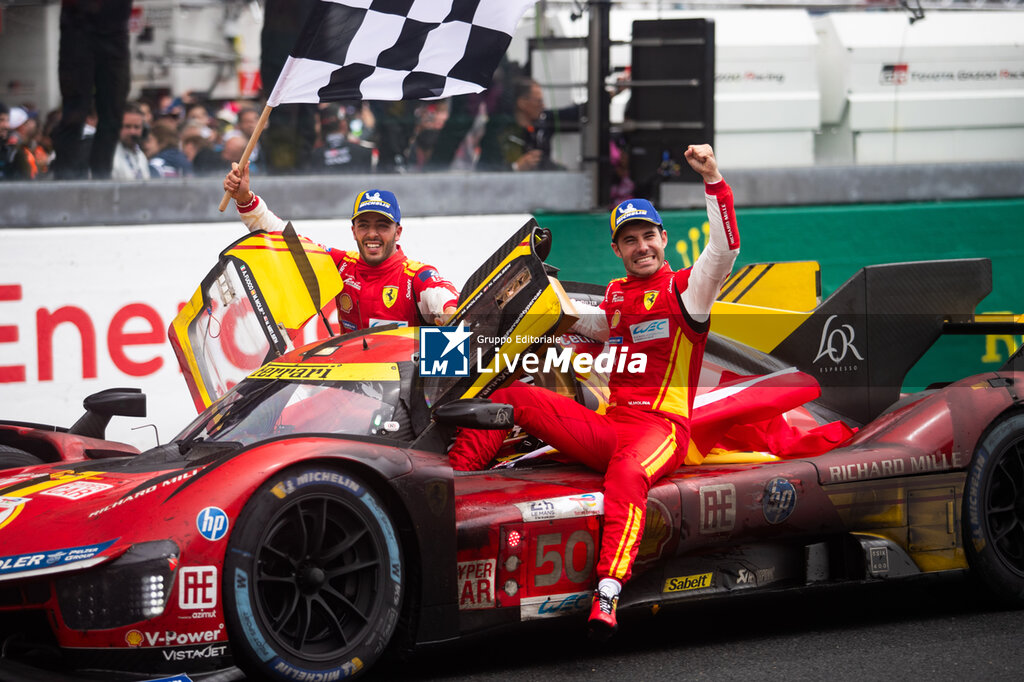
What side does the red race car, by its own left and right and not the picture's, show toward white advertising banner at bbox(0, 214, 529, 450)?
right

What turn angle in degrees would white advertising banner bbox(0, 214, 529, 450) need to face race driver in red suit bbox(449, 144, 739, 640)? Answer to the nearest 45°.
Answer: approximately 45° to its left

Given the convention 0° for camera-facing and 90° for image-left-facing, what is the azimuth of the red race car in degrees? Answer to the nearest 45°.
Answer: approximately 45°
